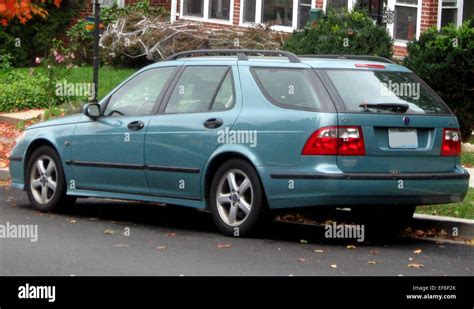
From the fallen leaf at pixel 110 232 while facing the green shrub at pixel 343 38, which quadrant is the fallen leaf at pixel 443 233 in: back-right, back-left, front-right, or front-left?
front-right

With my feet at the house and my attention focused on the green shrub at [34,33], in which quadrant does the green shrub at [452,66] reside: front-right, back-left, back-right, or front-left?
back-left

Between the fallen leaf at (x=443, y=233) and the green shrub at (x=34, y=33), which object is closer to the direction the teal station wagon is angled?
the green shrub

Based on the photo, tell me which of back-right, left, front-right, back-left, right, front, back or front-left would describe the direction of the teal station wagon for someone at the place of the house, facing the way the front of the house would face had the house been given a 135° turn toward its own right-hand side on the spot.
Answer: back-left

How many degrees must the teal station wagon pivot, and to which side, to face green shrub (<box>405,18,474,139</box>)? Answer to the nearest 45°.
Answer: approximately 90° to its right

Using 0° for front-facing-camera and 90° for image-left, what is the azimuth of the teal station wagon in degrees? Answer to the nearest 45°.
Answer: approximately 135°

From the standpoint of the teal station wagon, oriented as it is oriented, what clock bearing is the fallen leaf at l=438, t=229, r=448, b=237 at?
The fallen leaf is roughly at 4 o'clock from the teal station wagon.

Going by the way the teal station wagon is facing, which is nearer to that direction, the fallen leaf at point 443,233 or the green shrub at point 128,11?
the green shrub

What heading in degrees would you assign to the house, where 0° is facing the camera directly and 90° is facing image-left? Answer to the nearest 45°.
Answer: approximately 0°

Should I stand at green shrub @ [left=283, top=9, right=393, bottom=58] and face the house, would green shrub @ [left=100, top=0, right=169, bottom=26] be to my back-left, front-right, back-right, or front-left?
front-left

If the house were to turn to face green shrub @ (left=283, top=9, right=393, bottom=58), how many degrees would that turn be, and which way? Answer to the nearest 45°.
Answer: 0° — it already faces it

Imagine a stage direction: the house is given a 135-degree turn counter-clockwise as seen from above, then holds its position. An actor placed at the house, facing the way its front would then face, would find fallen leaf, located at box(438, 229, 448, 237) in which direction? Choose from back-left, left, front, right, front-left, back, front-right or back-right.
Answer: back-right

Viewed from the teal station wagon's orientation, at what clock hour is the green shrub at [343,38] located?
The green shrub is roughly at 2 o'clock from the teal station wagon.

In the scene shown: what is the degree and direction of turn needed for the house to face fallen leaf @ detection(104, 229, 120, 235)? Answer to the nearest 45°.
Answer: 0° — it already faces it

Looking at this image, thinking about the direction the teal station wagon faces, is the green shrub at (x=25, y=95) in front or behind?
in front

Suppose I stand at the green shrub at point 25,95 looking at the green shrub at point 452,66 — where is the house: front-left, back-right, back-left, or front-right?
front-left
